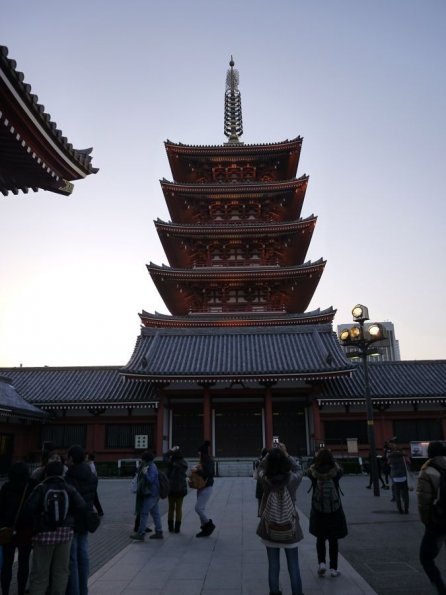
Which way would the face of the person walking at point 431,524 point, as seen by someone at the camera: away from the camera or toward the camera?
away from the camera

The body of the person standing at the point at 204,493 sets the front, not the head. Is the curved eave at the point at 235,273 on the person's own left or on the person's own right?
on the person's own right

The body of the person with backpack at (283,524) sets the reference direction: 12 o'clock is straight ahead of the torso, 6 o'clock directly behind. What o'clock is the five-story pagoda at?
The five-story pagoda is roughly at 12 o'clock from the person with backpack.

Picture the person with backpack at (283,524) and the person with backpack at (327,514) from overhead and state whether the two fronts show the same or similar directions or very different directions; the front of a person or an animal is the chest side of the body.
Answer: same or similar directions

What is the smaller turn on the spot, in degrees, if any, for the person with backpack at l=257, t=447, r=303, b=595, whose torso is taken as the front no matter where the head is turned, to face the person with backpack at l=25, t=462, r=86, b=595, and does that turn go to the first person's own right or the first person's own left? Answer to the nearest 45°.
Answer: approximately 90° to the first person's own left

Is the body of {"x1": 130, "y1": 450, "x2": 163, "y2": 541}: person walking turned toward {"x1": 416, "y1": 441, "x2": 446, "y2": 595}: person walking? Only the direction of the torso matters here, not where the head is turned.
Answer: no

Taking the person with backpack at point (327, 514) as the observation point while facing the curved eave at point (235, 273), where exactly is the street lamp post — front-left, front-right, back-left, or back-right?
front-right

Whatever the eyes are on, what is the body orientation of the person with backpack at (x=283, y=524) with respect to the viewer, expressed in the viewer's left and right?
facing away from the viewer

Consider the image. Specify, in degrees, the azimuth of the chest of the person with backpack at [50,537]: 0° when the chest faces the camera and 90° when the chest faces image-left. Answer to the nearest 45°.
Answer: approximately 180°

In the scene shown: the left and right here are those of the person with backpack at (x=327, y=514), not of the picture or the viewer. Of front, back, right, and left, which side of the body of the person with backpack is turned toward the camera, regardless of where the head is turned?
back

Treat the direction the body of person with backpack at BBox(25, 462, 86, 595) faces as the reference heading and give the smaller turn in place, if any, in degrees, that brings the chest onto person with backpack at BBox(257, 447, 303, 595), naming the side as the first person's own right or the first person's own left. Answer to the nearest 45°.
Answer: approximately 90° to the first person's own right

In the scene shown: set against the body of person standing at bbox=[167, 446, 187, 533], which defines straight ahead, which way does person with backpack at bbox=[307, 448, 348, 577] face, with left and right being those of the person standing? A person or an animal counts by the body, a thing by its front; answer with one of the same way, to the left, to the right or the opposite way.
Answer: the same way

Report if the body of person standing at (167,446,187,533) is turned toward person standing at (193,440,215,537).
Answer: no

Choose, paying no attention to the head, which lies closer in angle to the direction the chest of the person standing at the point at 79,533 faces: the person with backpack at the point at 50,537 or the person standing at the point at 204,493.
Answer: the person standing

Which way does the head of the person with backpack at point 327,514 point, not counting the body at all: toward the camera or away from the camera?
away from the camera
